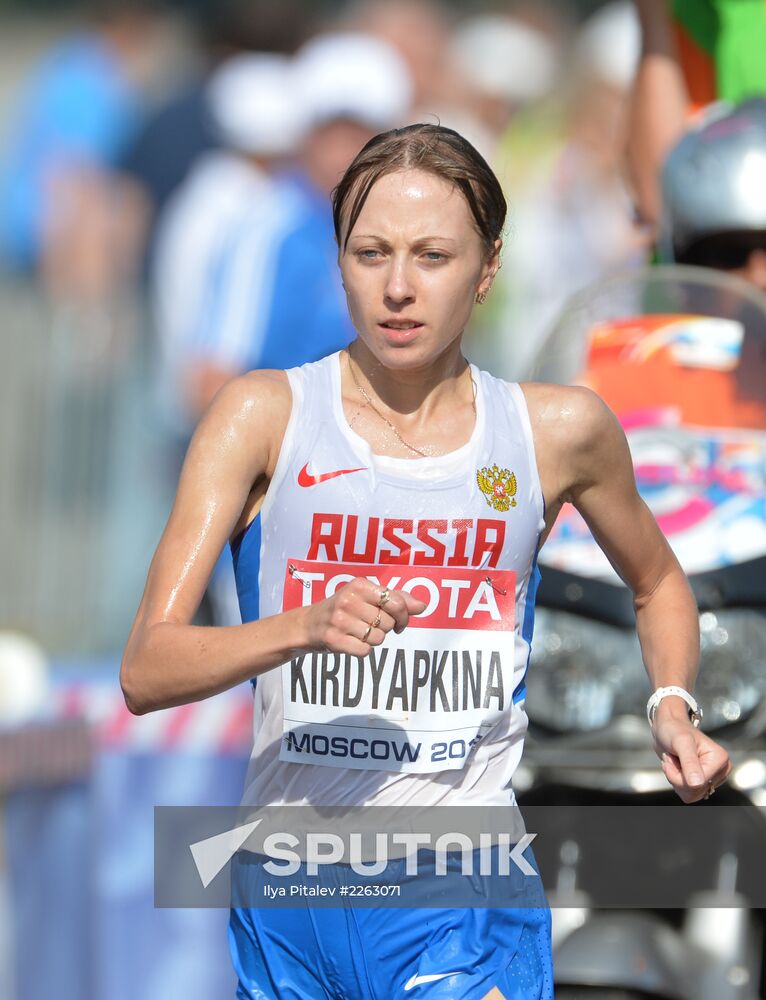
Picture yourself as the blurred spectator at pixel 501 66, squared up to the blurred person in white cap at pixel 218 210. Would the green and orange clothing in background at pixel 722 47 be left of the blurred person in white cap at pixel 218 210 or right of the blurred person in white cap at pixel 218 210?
left

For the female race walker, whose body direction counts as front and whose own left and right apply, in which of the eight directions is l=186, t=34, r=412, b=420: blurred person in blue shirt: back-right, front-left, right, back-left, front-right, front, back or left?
back

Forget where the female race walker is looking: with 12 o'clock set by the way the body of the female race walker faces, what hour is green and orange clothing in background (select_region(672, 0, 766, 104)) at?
The green and orange clothing in background is roughly at 7 o'clock from the female race walker.

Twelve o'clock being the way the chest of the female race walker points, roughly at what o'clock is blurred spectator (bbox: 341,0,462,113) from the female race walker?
The blurred spectator is roughly at 6 o'clock from the female race walker.
